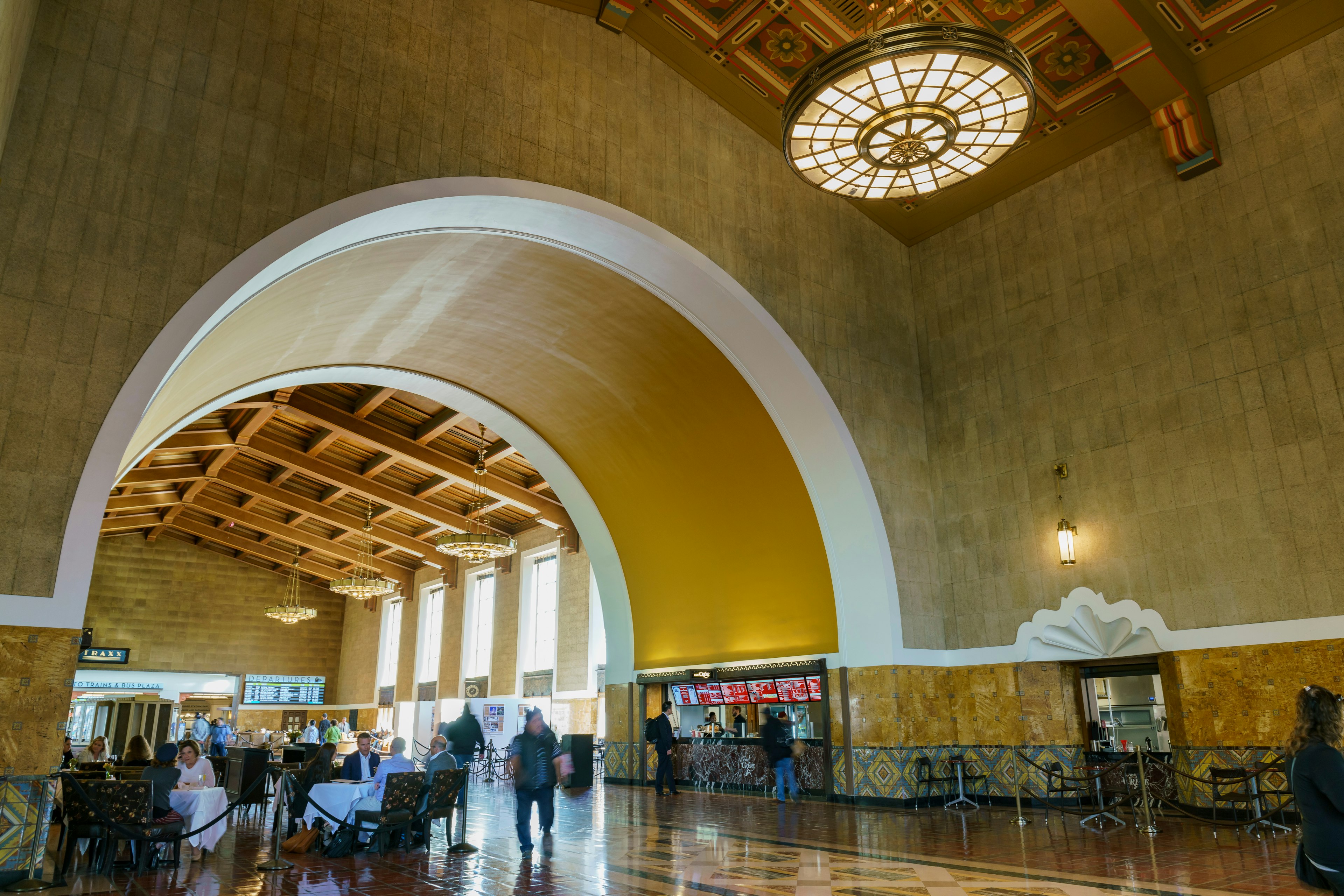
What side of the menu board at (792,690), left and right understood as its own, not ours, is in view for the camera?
front

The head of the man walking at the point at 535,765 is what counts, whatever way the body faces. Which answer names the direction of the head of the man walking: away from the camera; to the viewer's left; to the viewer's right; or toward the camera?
toward the camera

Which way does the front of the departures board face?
toward the camera

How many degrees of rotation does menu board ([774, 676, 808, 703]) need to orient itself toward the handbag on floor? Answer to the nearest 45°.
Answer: approximately 45° to its right

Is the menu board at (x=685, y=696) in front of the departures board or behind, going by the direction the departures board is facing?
in front

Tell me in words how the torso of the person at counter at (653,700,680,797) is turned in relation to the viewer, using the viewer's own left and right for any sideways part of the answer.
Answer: facing to the right of the viewer

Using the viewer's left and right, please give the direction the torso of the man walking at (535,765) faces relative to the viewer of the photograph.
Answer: facing the viewer

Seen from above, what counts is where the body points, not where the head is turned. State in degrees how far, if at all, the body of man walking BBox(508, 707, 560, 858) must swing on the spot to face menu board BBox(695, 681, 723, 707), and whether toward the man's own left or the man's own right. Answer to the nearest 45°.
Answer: approximately 135° to the man's own left

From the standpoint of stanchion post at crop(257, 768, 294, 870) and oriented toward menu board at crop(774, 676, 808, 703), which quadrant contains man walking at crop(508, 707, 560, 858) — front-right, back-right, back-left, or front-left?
front-right

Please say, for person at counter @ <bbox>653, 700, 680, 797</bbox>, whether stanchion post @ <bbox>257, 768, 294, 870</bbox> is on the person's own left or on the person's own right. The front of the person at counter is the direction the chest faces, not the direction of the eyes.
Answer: on the person's own right

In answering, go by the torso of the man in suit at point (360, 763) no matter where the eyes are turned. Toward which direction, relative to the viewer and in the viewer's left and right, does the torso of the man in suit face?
facing the viewer and to the right of the viewer

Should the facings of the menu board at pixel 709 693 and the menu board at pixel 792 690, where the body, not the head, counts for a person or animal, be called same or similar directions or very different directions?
same or similar directions
